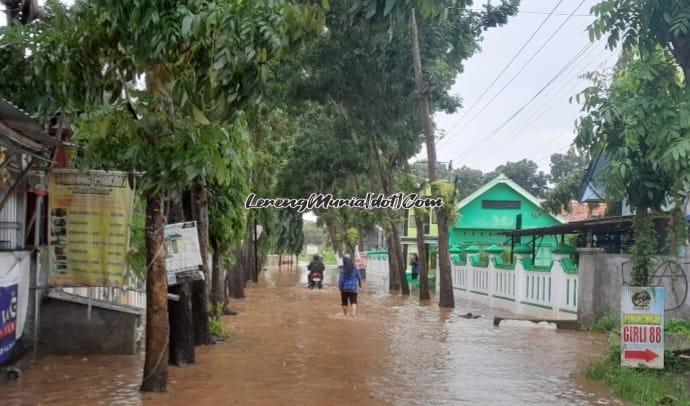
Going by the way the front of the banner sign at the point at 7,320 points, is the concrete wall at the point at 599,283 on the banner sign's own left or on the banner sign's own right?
on the banner sign's own left

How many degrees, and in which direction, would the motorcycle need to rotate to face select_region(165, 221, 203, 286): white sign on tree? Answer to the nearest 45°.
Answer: approximately 180°

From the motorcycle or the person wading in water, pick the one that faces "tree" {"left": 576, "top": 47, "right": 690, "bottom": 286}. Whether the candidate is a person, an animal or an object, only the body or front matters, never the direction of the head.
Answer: the motorcycle

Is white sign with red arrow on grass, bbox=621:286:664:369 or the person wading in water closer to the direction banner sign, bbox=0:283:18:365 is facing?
the white sign with red arrow on grass

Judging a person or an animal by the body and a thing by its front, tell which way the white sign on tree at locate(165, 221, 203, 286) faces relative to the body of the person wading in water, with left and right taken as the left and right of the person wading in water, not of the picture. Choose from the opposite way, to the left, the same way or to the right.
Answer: the opposite way

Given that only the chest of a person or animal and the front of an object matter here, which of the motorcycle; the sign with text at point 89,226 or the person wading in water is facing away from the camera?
the person wading in water
